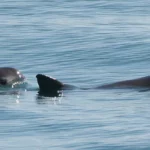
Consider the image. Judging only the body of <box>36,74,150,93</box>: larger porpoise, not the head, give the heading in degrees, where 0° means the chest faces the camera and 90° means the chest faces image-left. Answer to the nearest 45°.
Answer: approximately 270°
